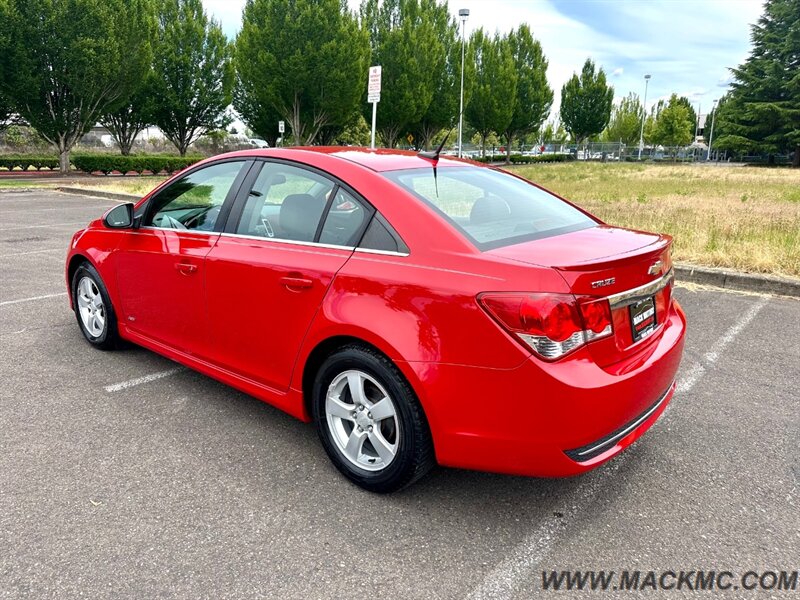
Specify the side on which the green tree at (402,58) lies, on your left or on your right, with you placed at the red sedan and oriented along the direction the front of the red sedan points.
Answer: on your right

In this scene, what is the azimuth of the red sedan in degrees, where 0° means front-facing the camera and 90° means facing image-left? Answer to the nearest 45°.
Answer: approximately 135°

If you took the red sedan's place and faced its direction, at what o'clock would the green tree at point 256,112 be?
The green tree is roughly at 1 o'clock from the red sedan.

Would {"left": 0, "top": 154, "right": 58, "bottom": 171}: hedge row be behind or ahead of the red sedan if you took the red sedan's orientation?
ahead

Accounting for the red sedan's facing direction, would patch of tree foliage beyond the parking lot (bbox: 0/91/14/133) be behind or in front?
in front

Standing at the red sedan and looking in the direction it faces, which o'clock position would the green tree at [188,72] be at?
The green tree is roughly at 1 o'clock from the red sedan.

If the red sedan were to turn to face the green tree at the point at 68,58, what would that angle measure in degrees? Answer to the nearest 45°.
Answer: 0° — it already faces it
